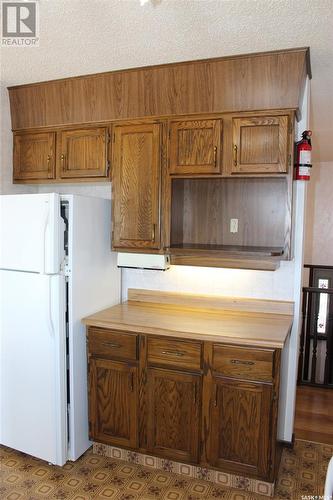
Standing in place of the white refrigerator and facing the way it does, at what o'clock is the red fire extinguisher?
The red fire extinguisher is roughly at 8 o'clock from the white refrigerator.

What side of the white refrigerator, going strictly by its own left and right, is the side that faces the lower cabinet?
left

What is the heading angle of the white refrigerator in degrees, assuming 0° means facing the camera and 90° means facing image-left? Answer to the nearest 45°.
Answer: approximately 45°
